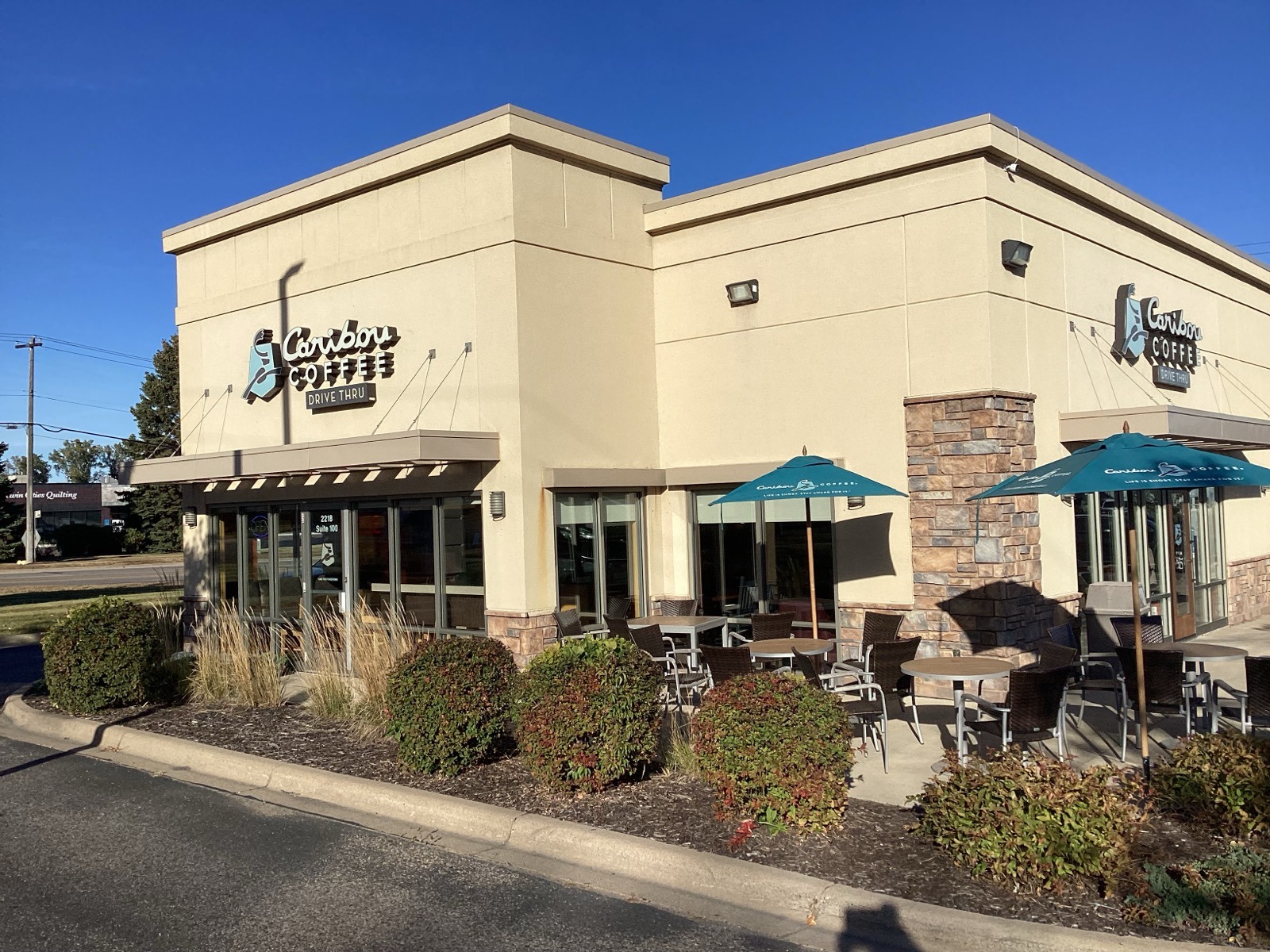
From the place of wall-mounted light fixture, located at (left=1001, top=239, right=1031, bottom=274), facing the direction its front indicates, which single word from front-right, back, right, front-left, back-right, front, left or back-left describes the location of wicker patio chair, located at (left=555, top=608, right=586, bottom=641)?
back-right

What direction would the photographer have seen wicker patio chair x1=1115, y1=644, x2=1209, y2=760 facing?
facing away from the viewer and to the right of the viewer

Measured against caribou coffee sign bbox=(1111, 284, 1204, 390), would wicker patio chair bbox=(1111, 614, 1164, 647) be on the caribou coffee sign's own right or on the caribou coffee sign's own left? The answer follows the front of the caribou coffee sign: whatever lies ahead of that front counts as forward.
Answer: on the caribou coffee sign's own right

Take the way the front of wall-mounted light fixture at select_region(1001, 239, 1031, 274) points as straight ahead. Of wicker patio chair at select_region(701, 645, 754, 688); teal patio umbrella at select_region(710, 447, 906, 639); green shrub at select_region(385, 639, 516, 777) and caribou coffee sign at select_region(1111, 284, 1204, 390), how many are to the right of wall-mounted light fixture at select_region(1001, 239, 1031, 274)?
3

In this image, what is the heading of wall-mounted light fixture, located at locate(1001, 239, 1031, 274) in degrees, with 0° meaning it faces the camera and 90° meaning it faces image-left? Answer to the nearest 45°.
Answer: approximately 315°

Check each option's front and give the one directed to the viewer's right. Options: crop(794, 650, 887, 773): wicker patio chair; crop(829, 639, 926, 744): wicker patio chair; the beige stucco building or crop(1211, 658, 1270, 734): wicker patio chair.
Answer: crop(794, 650, 887, 773): wicker patio chair

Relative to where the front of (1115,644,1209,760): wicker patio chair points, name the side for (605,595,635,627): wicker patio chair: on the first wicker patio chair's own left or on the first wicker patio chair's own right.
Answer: on the first wicker patio chair's own left
